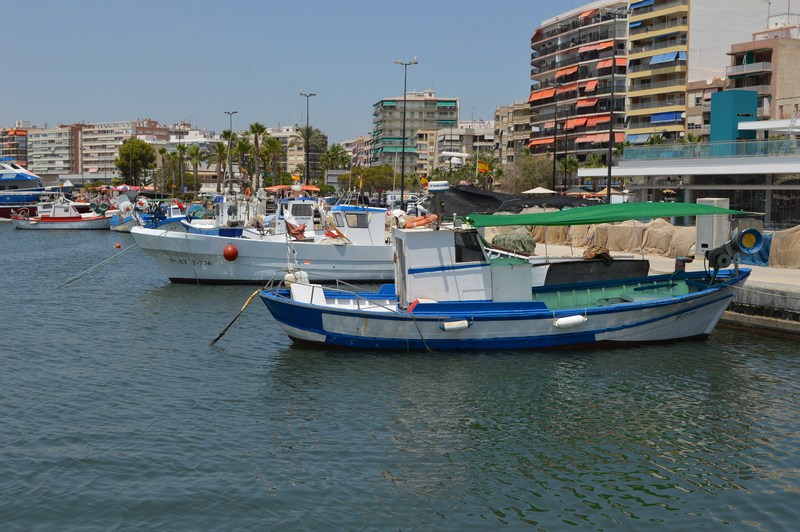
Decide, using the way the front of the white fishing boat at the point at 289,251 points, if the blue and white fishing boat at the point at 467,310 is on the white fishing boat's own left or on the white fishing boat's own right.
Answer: on the white fishing boat's own left

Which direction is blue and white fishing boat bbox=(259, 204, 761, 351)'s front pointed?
to the viewer's right

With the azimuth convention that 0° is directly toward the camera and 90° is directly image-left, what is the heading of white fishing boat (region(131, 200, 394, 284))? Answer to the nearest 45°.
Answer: approximately 90°

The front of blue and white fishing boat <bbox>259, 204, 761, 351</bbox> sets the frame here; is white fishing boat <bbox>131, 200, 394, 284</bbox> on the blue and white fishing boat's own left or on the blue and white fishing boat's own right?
on the blue and white fishing boat's own left

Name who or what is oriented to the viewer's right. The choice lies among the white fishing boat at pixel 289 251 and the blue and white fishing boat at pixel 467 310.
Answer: the blue and white fishing boat

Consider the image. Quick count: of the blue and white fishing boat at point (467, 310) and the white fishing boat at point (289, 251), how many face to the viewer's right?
1

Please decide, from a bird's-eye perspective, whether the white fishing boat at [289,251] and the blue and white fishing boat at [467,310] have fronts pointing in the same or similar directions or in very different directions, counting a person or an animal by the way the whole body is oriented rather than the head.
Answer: very different directions
